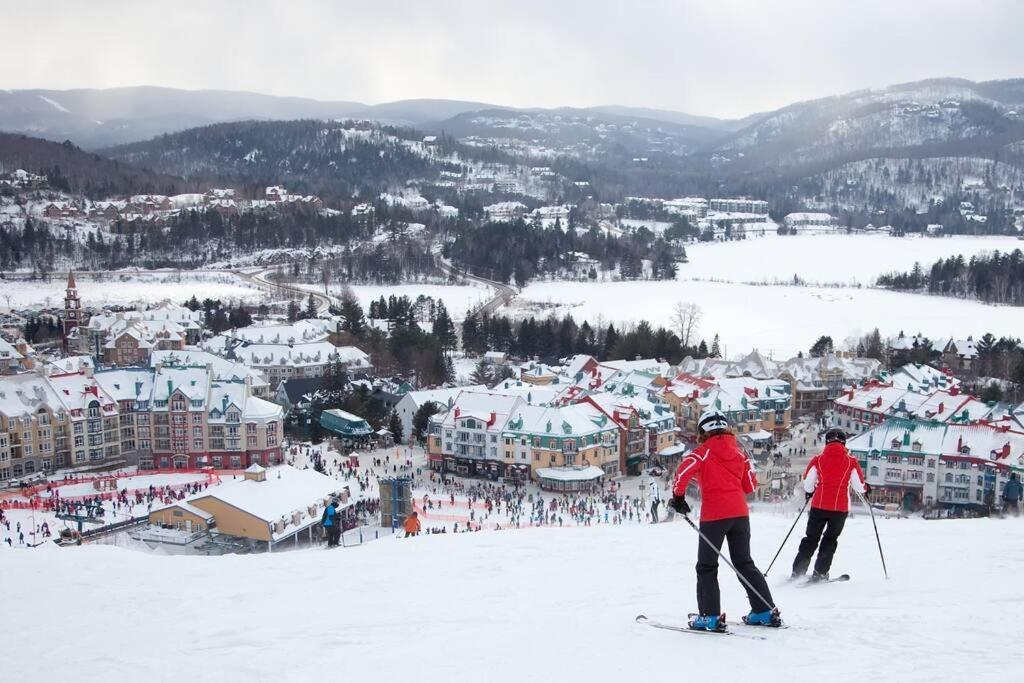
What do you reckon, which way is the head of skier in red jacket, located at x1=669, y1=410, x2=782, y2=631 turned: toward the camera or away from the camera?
away from the camera

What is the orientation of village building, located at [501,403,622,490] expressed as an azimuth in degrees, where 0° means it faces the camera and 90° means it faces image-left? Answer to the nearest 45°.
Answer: approximately 0°

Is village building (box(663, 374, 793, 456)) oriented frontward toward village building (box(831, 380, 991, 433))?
no

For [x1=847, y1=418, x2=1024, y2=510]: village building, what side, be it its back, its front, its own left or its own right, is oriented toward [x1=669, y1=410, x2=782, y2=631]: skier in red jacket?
front

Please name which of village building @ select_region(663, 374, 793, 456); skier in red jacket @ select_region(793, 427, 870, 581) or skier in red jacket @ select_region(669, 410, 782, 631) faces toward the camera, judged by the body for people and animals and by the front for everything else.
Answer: the village building

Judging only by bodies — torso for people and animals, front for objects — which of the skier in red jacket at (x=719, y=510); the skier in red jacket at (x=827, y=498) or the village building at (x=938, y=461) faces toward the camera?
the village building

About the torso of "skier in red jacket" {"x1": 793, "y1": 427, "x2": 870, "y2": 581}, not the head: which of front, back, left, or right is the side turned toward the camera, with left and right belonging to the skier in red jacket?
back

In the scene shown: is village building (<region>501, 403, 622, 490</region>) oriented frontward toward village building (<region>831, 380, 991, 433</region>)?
no

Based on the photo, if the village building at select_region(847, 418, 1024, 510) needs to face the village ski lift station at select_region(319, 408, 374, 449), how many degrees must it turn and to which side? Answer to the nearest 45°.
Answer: approximately 90° to its right

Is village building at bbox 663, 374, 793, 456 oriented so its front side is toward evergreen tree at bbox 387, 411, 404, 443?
no

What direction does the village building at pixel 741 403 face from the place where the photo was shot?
facing the viewer

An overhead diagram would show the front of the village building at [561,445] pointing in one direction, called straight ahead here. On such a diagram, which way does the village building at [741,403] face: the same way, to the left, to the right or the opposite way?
the same way

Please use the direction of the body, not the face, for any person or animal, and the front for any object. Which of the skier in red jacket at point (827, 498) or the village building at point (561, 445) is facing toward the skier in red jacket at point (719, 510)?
the village building

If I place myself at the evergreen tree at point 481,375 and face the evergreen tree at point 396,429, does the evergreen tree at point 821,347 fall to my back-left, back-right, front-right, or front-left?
back-left

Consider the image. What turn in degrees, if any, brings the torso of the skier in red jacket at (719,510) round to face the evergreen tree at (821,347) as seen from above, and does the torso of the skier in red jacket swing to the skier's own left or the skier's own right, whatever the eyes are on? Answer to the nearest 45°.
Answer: approximately 45° to the skier's own right

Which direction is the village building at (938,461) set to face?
toward the camera

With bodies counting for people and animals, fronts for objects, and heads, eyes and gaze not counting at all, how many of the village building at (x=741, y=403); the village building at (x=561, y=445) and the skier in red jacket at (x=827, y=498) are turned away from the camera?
1
